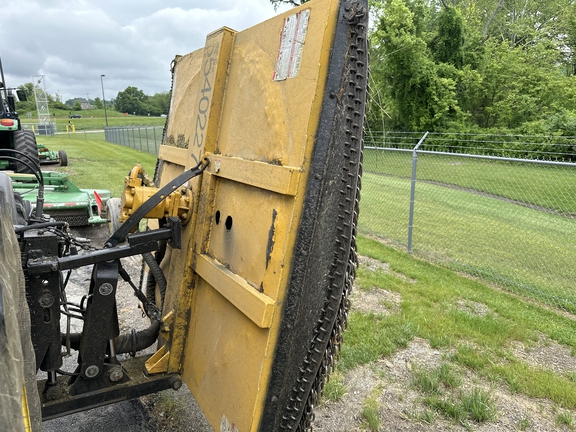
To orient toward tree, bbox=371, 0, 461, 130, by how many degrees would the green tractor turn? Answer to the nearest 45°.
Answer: approximately 90° to its right

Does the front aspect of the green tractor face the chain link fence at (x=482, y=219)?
no

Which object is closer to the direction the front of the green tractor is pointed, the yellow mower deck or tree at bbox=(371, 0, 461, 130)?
the tree

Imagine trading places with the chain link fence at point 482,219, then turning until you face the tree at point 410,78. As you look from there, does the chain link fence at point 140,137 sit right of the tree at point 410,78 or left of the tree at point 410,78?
left

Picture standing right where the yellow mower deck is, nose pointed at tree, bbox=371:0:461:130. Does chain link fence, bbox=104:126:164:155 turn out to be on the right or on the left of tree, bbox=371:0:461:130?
left

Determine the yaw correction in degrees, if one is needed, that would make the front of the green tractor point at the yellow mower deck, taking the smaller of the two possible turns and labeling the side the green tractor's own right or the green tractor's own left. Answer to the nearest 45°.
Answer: approximately 180°
